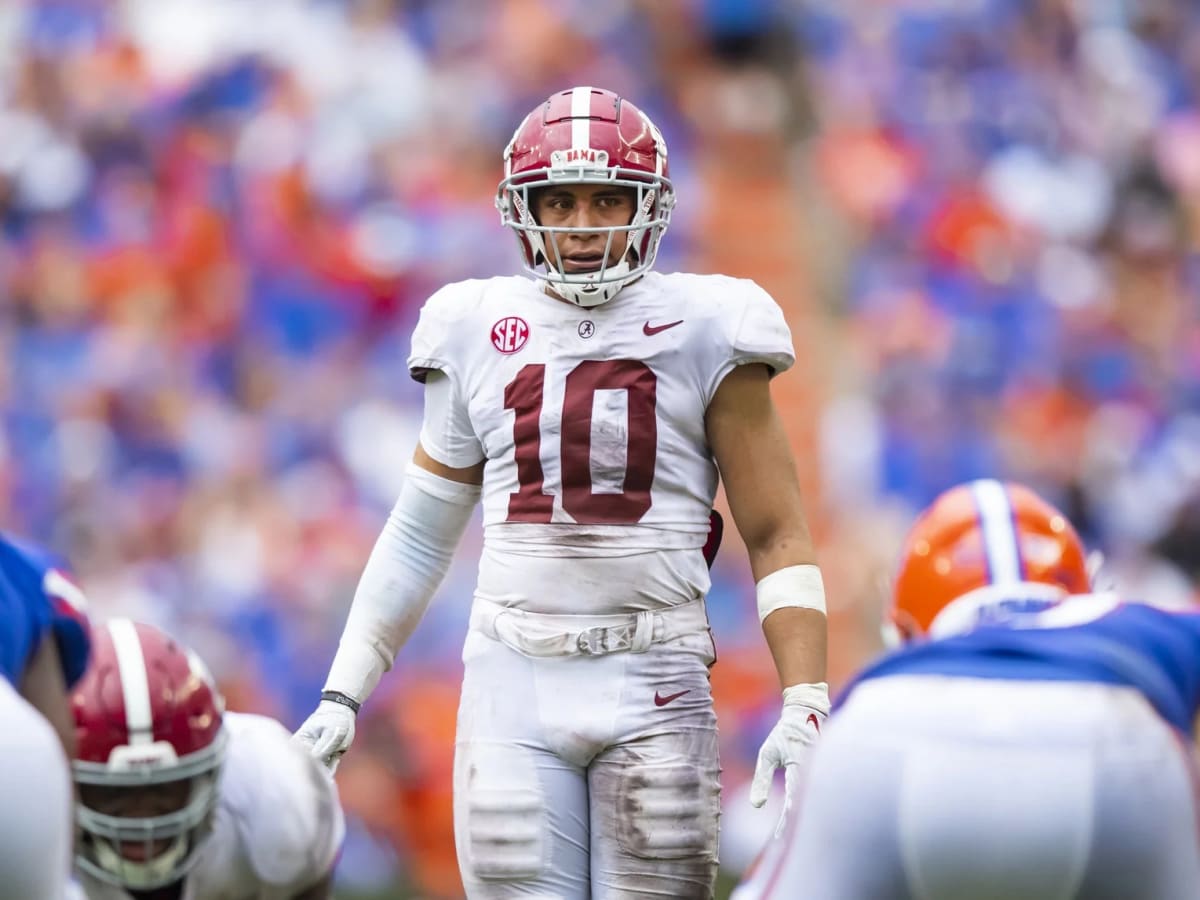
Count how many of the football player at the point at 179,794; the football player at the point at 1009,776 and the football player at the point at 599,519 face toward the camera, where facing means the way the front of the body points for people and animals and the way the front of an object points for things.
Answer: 2

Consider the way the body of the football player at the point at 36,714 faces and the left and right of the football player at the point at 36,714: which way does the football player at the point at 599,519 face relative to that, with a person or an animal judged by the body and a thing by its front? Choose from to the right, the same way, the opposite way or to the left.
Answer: the opposite way

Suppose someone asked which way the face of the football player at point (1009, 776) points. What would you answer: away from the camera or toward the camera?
away from the camera

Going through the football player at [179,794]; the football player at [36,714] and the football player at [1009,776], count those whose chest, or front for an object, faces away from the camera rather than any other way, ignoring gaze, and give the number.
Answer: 2

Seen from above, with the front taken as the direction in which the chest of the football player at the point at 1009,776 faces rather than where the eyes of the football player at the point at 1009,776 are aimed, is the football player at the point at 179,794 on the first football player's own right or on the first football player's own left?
on the first football player's own left

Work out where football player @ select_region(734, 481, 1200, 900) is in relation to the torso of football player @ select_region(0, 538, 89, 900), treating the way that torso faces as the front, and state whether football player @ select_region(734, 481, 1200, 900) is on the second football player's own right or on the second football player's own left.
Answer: on the second football player's own right

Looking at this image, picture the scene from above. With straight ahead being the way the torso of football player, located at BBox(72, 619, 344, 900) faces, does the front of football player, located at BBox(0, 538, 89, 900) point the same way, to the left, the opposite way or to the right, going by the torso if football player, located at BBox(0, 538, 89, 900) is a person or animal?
the opposite way

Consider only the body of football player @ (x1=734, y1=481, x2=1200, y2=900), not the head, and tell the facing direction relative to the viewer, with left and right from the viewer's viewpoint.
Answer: facing away from the viewer

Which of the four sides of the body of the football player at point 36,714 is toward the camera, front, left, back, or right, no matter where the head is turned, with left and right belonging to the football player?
back

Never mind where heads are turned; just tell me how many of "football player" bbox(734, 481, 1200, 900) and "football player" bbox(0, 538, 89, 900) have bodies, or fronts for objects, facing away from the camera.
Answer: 2

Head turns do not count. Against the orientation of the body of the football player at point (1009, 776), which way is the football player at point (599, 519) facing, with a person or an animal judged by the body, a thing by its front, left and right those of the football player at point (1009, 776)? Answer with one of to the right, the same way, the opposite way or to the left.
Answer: the opposite way
